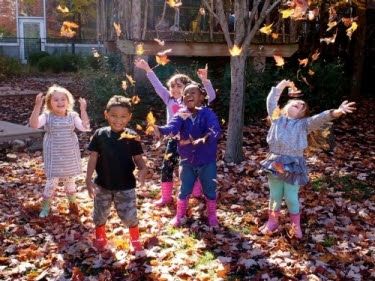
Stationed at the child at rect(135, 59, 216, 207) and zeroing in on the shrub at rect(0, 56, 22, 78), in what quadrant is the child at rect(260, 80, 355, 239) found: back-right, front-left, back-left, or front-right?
back-right

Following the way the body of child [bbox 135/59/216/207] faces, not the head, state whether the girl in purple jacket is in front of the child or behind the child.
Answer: in front

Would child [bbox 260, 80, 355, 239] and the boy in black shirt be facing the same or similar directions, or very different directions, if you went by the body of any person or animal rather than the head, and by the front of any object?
same or similar directions

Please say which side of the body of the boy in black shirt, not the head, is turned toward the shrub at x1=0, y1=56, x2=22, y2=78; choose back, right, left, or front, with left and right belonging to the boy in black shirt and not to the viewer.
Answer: back

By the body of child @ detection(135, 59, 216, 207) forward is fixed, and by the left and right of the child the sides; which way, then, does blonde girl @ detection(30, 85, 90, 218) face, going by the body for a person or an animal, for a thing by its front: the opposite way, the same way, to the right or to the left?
the same way

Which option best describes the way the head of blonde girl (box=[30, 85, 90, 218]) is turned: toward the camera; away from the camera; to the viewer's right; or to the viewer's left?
toward the camera

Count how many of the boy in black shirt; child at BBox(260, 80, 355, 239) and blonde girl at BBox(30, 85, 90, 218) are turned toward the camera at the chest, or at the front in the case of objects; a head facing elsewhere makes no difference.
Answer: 3

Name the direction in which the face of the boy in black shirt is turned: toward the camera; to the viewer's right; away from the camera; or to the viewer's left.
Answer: toward the camera

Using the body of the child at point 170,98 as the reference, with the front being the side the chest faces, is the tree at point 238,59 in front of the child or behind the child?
behind

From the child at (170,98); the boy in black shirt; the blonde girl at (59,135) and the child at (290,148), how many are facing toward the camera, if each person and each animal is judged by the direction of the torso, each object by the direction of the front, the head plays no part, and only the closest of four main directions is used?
4

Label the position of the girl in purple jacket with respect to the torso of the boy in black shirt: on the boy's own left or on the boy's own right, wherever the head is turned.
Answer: on the boy's own left

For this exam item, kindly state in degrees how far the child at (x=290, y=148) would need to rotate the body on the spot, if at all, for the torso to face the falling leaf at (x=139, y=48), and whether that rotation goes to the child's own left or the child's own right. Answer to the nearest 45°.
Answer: approximately 135° to the child's own right

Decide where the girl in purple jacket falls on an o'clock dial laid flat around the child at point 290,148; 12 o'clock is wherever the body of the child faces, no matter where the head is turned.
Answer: The girl in purple jacket is roughly at 3 o'clock from the child.

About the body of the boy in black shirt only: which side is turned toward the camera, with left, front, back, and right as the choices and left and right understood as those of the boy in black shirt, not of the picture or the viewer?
front

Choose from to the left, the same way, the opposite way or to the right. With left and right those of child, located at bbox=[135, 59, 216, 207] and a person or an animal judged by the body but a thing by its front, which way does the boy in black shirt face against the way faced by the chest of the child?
the same way

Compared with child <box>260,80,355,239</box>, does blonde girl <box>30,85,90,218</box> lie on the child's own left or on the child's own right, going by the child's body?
on the child's own right

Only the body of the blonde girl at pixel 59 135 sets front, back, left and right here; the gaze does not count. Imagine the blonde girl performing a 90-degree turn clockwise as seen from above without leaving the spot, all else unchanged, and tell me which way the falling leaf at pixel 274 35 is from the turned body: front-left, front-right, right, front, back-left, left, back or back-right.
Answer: back-right
